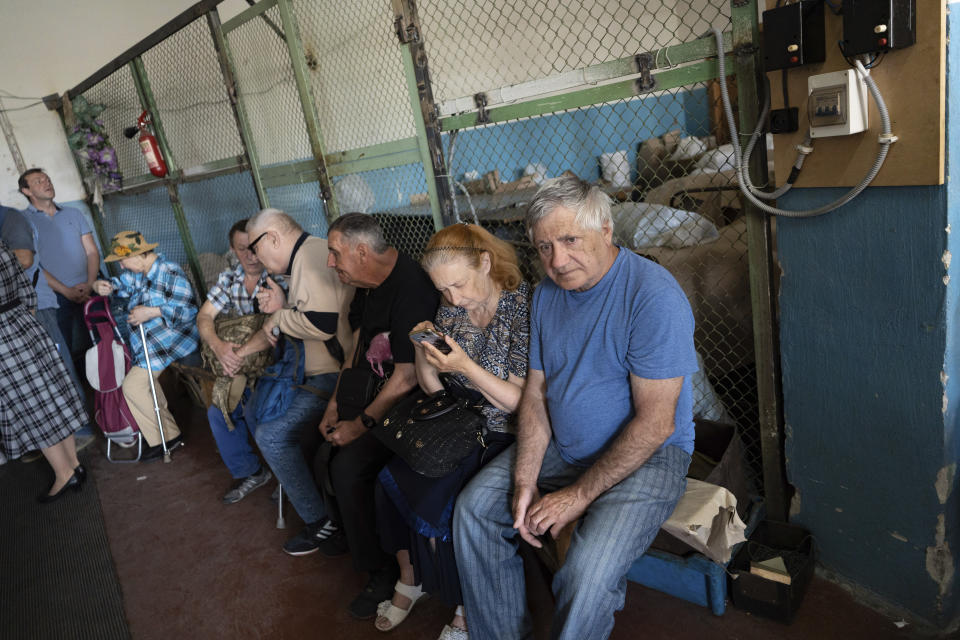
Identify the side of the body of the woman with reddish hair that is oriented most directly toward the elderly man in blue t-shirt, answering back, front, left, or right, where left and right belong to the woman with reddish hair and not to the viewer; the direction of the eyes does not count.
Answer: left

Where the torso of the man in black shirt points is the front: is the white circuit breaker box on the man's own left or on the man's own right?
on the man's own left

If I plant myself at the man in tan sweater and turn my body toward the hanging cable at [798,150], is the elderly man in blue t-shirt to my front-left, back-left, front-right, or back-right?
front-right

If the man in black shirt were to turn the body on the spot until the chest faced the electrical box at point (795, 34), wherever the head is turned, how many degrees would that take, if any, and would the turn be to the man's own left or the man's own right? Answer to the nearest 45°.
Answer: approximately 90° to the man's own left

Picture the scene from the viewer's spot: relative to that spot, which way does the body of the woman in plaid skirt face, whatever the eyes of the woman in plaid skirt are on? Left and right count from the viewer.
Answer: facing the viewer and to the left of the viewer

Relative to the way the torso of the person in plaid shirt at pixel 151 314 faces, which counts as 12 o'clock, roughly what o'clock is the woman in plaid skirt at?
The woman in plaid skirt is roughly at 1 o'clock from the person in plaid shirt.

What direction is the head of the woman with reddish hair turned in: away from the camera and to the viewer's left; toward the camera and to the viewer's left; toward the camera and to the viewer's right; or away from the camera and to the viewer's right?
toward the camera and to the viewer's left
